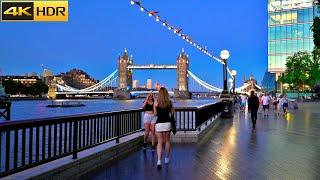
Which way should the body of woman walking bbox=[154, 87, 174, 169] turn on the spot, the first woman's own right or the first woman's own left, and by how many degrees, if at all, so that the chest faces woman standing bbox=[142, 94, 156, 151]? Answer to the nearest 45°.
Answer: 0° — they already face them

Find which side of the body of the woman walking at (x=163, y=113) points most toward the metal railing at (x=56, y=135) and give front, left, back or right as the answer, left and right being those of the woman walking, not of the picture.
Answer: left

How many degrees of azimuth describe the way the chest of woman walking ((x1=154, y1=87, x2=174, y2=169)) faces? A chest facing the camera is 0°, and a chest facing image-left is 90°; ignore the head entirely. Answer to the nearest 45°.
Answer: approximately 180°
